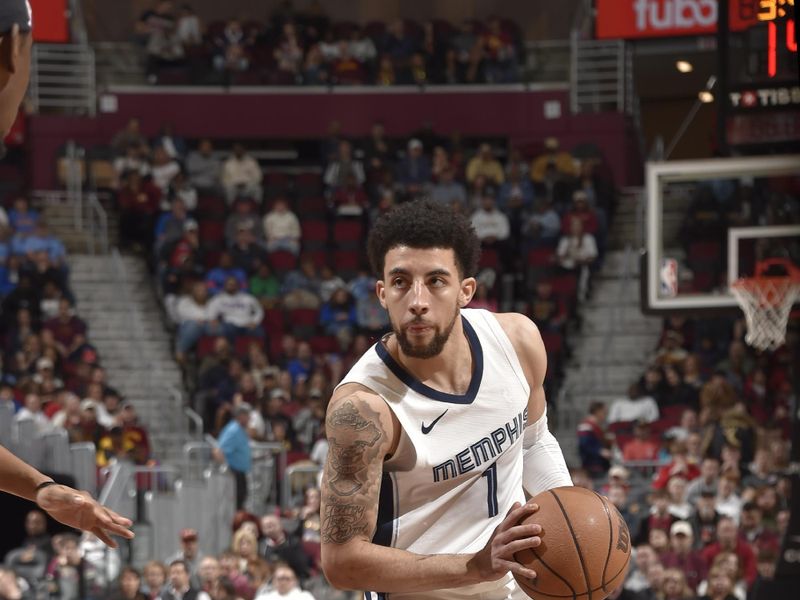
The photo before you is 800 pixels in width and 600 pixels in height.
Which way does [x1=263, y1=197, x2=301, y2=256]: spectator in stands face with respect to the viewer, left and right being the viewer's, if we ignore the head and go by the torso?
facing the viewer

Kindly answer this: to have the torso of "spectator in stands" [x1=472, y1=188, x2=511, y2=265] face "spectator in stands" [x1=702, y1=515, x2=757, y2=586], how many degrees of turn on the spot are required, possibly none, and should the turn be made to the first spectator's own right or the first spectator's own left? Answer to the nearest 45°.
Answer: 0° — they already face them

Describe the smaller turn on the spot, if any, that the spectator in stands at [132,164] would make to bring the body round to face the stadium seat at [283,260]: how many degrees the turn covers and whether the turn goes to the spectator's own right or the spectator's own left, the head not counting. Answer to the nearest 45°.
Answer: approximately 45° to the spectator's own left

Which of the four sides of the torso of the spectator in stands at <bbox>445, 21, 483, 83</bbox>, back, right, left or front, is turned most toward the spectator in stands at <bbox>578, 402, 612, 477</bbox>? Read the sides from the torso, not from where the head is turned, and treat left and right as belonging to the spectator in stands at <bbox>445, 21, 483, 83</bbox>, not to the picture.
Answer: front

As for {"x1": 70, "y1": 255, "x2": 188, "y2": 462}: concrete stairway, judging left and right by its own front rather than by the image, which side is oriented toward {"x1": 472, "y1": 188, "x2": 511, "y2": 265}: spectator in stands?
left

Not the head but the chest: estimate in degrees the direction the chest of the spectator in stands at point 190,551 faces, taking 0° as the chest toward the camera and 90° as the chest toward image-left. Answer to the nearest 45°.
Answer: approximately 0°

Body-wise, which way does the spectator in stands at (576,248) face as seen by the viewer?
toward the camera

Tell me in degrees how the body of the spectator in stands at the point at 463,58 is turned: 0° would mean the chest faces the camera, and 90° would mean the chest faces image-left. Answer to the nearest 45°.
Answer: approximately 0°

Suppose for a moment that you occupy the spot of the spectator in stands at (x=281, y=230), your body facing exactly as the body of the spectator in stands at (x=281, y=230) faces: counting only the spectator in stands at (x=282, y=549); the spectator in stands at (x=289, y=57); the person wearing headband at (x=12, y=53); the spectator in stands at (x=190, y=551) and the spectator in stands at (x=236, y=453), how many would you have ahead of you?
4

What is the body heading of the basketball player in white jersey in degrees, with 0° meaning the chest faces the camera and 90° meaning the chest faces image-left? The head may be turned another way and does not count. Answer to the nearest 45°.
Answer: approximately 315°

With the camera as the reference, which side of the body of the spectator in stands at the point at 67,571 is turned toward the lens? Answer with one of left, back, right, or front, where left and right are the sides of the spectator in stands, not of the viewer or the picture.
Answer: front
